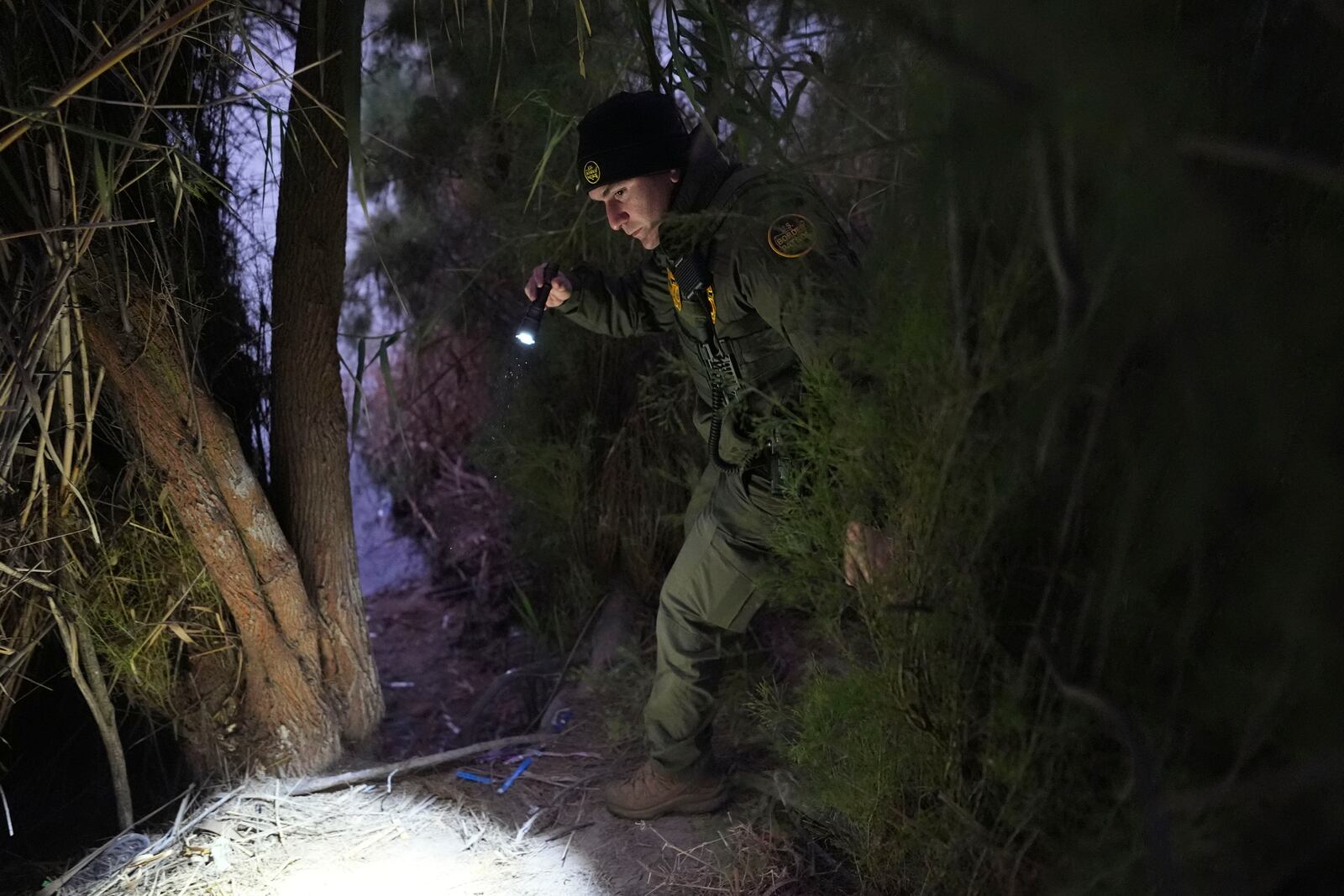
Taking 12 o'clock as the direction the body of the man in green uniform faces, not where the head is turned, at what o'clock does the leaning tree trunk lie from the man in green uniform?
The leaning tree trunk is roughly at 2 o'clock from the man in green uniform.

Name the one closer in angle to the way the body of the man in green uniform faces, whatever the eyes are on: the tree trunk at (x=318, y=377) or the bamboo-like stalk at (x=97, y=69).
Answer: the bamboo-like stalk

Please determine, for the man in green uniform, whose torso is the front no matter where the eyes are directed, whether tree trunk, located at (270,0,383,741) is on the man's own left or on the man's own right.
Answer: on the man's own right

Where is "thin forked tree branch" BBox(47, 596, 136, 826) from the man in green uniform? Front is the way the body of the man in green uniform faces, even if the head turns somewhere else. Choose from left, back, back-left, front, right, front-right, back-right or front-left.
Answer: front-right

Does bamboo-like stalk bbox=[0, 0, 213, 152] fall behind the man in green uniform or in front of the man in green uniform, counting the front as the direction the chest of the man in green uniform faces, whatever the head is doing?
in front

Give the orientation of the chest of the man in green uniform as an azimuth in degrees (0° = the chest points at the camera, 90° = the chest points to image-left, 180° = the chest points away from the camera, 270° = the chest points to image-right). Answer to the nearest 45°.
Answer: approximately 45°
